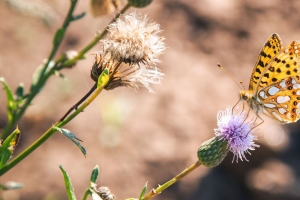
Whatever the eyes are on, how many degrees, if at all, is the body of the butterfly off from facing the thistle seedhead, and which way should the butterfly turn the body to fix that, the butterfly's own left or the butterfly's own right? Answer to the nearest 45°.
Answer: approximately 45° to the butterfly's own left

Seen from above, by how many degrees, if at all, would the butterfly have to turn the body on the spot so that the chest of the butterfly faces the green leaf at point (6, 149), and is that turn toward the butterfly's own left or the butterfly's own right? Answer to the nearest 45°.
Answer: approximately 45° to the butterfly's own left

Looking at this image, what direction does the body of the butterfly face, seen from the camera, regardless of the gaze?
to the viewer's left
